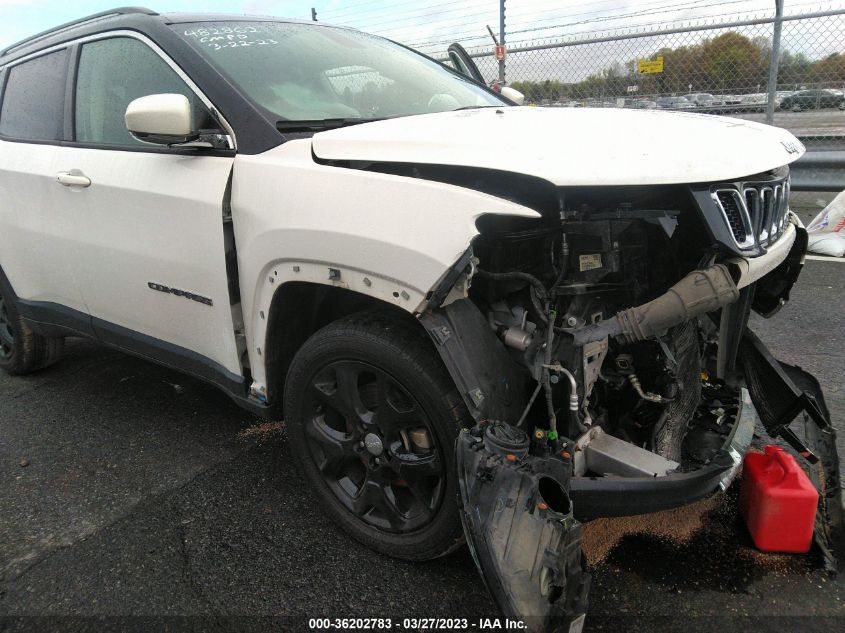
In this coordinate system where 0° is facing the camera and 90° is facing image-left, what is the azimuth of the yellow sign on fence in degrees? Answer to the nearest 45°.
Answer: approximately 0°

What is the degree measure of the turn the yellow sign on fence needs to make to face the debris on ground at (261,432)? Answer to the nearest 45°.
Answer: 0° — it already faces it

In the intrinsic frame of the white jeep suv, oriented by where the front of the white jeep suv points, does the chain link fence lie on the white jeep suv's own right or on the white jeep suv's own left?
on the white jeep suv's own left

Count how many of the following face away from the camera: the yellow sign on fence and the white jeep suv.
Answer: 0

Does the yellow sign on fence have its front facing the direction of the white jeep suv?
yes

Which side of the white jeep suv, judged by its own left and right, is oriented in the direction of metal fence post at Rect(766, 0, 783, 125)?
left

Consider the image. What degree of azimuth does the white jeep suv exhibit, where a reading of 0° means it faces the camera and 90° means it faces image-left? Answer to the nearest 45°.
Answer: approximately 315°

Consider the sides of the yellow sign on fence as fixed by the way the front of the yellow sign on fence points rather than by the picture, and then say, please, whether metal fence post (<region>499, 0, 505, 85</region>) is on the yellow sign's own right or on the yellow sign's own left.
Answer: on the yellow sign's own right

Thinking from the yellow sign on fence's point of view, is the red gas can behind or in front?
in front
